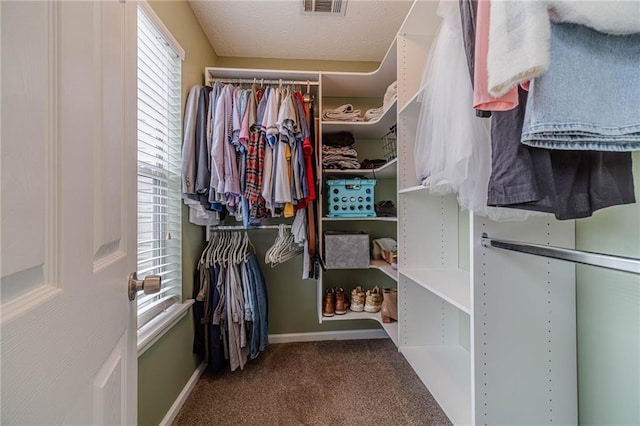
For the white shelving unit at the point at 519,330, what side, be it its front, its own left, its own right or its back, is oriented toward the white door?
front

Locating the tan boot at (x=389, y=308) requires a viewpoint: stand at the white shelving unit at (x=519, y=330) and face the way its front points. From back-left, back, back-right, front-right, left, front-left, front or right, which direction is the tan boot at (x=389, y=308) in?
right

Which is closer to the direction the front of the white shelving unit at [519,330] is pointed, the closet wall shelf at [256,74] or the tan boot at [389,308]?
the closet wall shelf

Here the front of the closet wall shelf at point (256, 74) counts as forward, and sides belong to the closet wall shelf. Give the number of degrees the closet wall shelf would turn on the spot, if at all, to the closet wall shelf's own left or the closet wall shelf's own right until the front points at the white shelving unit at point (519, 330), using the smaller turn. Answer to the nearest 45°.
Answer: approximately 45° to the closet wall shelf's own left

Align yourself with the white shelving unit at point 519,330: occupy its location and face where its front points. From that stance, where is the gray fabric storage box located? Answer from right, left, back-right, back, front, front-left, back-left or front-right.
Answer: right

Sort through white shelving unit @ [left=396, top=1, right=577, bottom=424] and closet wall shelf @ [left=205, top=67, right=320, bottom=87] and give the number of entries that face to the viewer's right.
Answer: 0

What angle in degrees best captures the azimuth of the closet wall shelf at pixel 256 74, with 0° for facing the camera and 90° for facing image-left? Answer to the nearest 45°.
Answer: approximately 0°

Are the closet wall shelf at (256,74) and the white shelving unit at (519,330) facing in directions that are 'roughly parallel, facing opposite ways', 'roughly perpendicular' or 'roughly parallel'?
roughly perpendicular

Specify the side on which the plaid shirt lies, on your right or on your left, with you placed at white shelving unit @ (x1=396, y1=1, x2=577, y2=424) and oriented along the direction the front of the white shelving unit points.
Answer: on your right
